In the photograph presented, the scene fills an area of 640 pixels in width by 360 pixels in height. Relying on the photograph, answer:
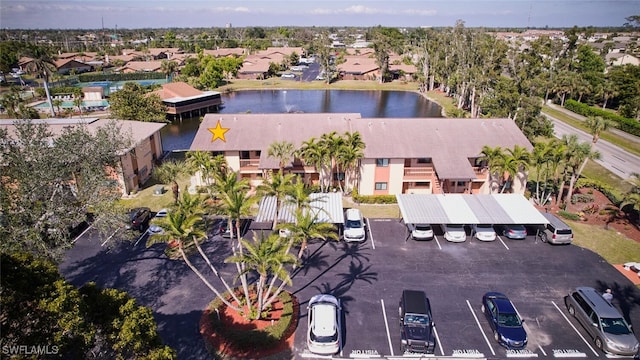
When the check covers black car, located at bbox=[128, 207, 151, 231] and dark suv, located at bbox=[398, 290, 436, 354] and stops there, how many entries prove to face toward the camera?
1

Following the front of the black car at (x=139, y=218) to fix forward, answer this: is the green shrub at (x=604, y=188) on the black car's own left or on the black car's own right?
on the black car's own right

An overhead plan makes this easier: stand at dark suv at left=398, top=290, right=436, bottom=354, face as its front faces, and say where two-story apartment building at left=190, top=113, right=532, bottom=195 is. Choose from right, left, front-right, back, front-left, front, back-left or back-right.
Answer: back

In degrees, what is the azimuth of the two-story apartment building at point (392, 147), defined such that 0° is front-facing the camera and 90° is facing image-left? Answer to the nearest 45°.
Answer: approximately 0°
